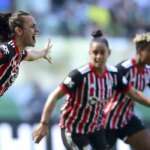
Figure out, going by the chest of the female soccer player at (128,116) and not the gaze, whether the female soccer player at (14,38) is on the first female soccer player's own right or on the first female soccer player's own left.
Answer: on the first female soccer player's own right

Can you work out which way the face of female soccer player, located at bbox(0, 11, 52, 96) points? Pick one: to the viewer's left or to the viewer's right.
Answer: to the viewer's right

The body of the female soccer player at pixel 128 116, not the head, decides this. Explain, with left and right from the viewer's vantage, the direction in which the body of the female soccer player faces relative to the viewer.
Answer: facing the viewer and to the right of the viewer

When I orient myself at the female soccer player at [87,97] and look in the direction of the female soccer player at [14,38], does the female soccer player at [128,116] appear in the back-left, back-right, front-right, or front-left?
back-right

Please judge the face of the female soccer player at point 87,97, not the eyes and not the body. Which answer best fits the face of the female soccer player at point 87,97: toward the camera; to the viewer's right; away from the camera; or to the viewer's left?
toward the camera

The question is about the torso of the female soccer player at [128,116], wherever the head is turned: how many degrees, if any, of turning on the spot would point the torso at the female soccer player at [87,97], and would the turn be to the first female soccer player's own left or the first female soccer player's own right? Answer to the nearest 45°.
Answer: approximately 90° to the first female soccer player's own right
